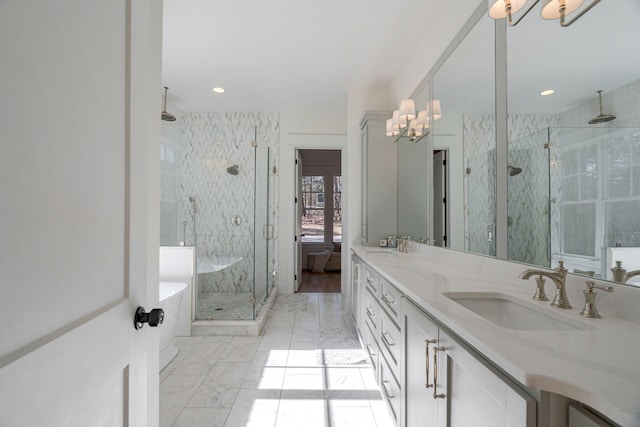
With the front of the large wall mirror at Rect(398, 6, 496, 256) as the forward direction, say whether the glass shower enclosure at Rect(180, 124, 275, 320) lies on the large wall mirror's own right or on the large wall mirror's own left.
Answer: on the large wall mirror's own right

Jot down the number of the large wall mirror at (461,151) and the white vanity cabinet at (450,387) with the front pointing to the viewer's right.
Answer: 0

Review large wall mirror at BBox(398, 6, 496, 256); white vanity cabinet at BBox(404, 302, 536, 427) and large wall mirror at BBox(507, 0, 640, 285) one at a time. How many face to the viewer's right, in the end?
0

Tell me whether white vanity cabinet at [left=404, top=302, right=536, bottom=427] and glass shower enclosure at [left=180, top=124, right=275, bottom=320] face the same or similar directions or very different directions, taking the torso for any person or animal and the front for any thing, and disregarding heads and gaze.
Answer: very different directions

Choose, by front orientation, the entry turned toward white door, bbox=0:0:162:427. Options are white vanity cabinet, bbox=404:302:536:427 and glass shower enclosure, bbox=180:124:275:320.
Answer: the white vanity cabinet
